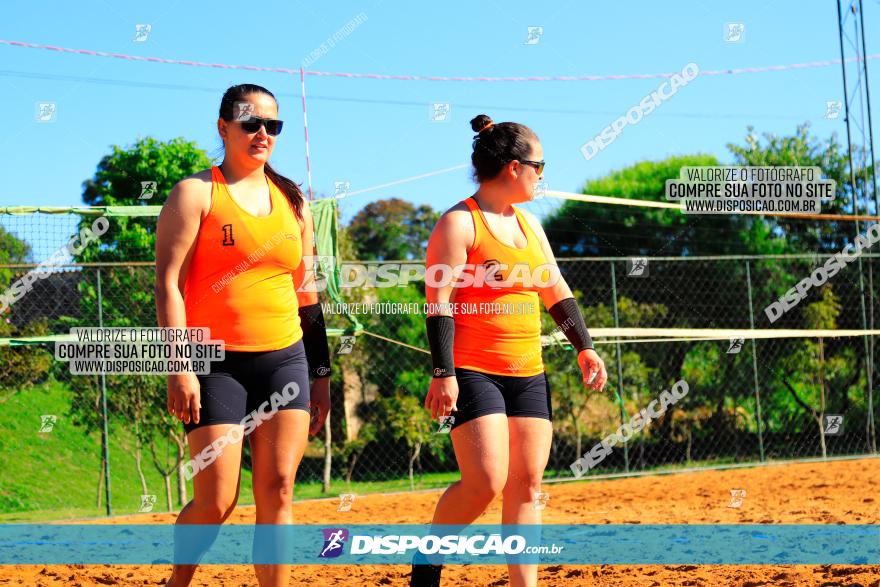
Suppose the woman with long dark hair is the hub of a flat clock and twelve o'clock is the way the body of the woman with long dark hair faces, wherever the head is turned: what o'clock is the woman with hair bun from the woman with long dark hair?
The woman with hair bun is roughly at 10 o'clock from the woman with long dark hair.

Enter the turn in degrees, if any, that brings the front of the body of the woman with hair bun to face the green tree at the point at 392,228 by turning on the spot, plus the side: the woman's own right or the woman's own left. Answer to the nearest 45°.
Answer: approximately 135° to the woman's own left

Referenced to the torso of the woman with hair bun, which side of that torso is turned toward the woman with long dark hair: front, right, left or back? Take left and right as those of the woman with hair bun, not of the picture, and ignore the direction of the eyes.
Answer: right

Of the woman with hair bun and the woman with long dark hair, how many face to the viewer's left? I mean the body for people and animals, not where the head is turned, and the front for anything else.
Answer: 0

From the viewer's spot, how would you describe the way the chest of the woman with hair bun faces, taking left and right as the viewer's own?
facing the viewer and to the right of the viewer

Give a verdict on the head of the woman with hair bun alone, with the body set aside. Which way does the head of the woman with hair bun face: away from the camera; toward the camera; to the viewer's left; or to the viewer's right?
to the viewer's right

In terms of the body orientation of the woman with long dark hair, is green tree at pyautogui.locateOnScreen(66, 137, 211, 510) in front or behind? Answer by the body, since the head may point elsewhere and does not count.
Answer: behind

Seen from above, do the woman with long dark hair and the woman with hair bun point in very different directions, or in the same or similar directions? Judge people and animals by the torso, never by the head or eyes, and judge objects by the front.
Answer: same or similar directions
